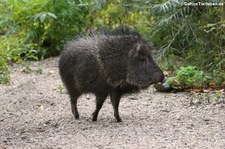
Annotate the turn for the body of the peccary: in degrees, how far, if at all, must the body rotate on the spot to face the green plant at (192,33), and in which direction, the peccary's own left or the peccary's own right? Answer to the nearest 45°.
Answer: approximately 45° to the peccary's own left

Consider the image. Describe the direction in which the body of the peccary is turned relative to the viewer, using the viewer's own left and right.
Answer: facing to the right of the viewer

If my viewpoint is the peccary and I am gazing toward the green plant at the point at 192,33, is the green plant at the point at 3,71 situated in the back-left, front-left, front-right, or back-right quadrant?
back-left

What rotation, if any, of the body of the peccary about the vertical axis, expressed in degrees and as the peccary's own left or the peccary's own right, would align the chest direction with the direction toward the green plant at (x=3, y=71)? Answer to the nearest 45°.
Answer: approximately 180°
